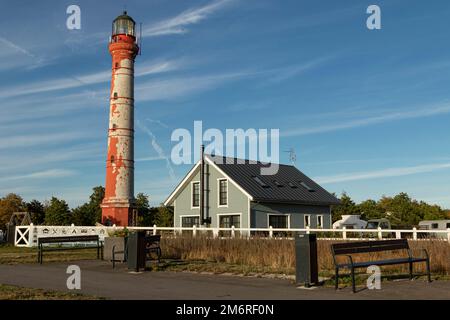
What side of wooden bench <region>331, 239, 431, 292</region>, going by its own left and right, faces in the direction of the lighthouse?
back

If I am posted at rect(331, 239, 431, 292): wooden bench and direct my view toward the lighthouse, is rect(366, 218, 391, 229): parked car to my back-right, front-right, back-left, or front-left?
front-right

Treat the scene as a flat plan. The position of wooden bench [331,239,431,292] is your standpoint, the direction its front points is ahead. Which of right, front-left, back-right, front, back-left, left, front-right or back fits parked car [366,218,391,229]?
back-left

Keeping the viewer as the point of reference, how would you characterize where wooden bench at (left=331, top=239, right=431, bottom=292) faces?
facing the viewer and to the right of the viewer
